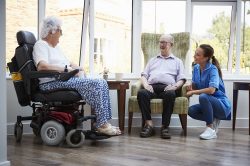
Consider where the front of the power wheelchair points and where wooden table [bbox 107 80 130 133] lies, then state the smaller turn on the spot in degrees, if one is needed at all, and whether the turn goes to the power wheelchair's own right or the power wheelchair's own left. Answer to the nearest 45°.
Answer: approximately 45° to the power wheelchair's own left

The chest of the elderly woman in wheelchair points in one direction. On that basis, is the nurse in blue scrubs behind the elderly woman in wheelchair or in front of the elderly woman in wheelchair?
in front

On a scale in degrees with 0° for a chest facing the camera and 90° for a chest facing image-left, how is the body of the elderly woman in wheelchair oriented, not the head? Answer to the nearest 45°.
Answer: approximately 270°

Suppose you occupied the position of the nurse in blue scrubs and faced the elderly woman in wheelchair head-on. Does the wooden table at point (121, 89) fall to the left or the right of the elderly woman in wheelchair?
right

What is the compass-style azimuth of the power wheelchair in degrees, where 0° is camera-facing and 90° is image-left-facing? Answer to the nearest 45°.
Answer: approximately 270°

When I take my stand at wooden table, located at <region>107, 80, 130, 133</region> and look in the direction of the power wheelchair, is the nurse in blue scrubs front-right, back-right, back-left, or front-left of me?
back-left

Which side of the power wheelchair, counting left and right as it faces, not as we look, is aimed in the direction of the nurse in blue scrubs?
front

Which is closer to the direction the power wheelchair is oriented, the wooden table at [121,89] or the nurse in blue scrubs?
the nurse in blue scrubs

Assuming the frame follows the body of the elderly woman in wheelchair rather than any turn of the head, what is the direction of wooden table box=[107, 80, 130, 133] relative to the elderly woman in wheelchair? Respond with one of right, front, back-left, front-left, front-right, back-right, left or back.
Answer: front-left

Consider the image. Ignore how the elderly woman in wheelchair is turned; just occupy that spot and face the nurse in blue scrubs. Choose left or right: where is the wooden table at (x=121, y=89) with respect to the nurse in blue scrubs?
left

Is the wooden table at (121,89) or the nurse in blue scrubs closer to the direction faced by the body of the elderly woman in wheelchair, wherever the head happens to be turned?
the nurse in blue scrubs
